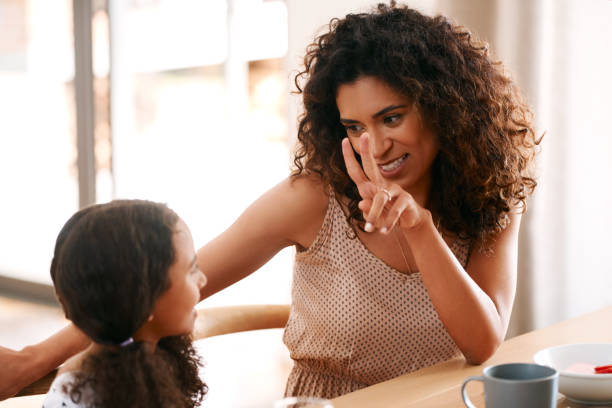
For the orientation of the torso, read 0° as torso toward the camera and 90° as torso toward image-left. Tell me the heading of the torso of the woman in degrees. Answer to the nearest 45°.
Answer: approximately 45°

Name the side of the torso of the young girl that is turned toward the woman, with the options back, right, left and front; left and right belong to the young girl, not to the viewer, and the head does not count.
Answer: front

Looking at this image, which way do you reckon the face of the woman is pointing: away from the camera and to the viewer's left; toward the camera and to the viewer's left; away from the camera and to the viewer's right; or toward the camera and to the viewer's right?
toward the camera and to the viewer's left

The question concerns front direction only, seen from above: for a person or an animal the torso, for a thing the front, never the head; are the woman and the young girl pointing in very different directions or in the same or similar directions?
very different directions

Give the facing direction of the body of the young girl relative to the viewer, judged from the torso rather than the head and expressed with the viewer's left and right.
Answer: facing away from the viewer and to the right of the viewer
